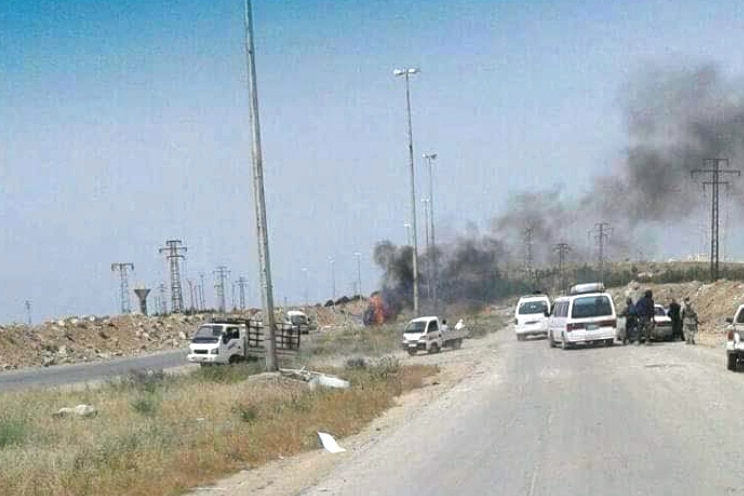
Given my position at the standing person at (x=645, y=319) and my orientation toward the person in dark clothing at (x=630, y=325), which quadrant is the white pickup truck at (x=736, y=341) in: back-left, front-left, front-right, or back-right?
back-left

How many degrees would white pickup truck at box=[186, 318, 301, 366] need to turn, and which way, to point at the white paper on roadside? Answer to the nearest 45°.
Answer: approximately 45° to its left

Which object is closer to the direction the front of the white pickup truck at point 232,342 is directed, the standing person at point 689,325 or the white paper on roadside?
the white paper on roadside

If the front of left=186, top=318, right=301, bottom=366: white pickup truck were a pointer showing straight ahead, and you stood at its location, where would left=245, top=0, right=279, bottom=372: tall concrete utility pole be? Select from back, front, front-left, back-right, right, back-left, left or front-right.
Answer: front-left

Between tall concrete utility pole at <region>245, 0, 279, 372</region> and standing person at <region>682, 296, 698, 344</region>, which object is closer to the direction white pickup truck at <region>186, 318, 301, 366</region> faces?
the tall concrete utility pole

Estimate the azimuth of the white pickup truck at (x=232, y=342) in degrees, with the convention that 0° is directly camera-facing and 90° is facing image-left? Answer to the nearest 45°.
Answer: approximately 45°
